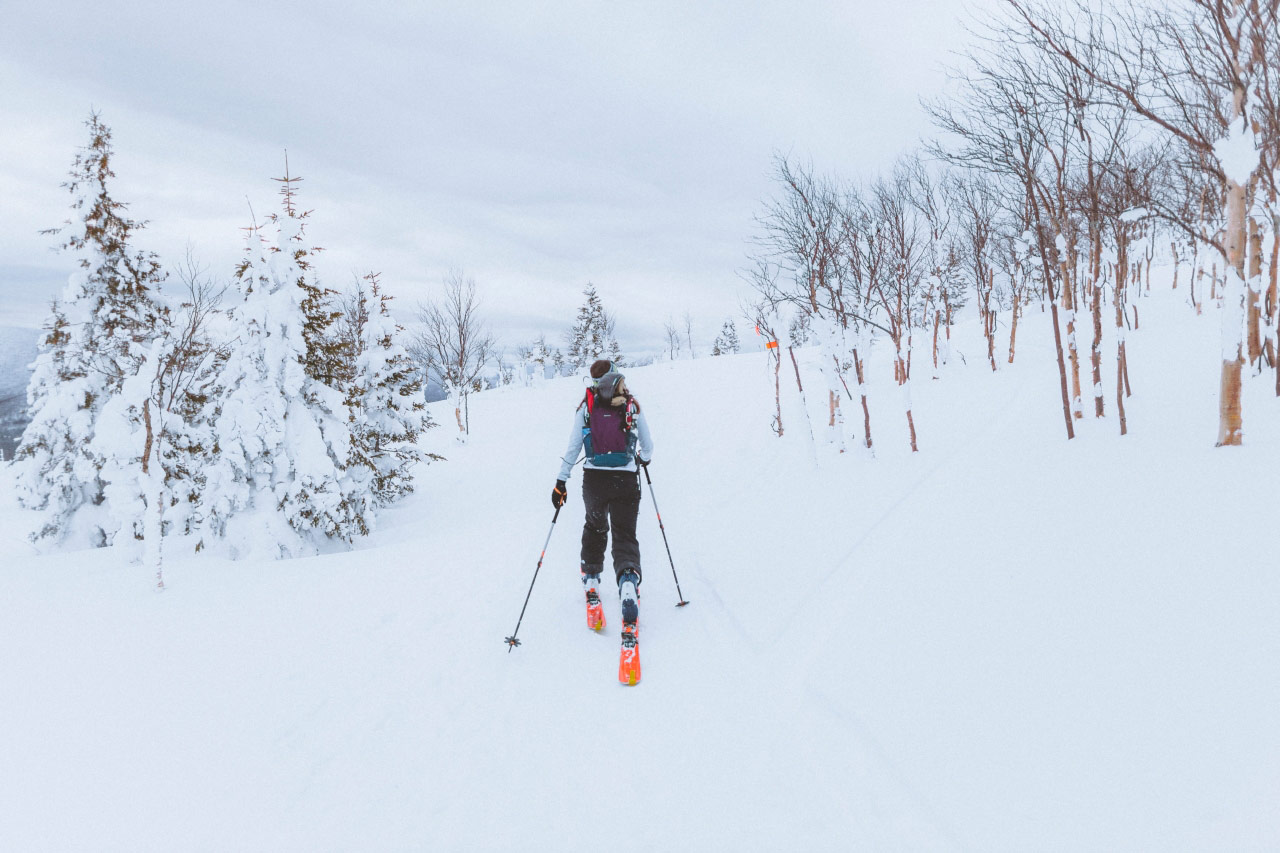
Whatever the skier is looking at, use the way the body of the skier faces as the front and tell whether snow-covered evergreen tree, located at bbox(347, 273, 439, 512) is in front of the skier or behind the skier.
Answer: in front

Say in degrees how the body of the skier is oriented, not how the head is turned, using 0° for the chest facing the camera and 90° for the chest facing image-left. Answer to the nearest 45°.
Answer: approximately 180°

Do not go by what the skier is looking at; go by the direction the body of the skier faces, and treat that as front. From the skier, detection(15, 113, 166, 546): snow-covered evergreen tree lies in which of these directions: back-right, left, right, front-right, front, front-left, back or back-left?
front-left
